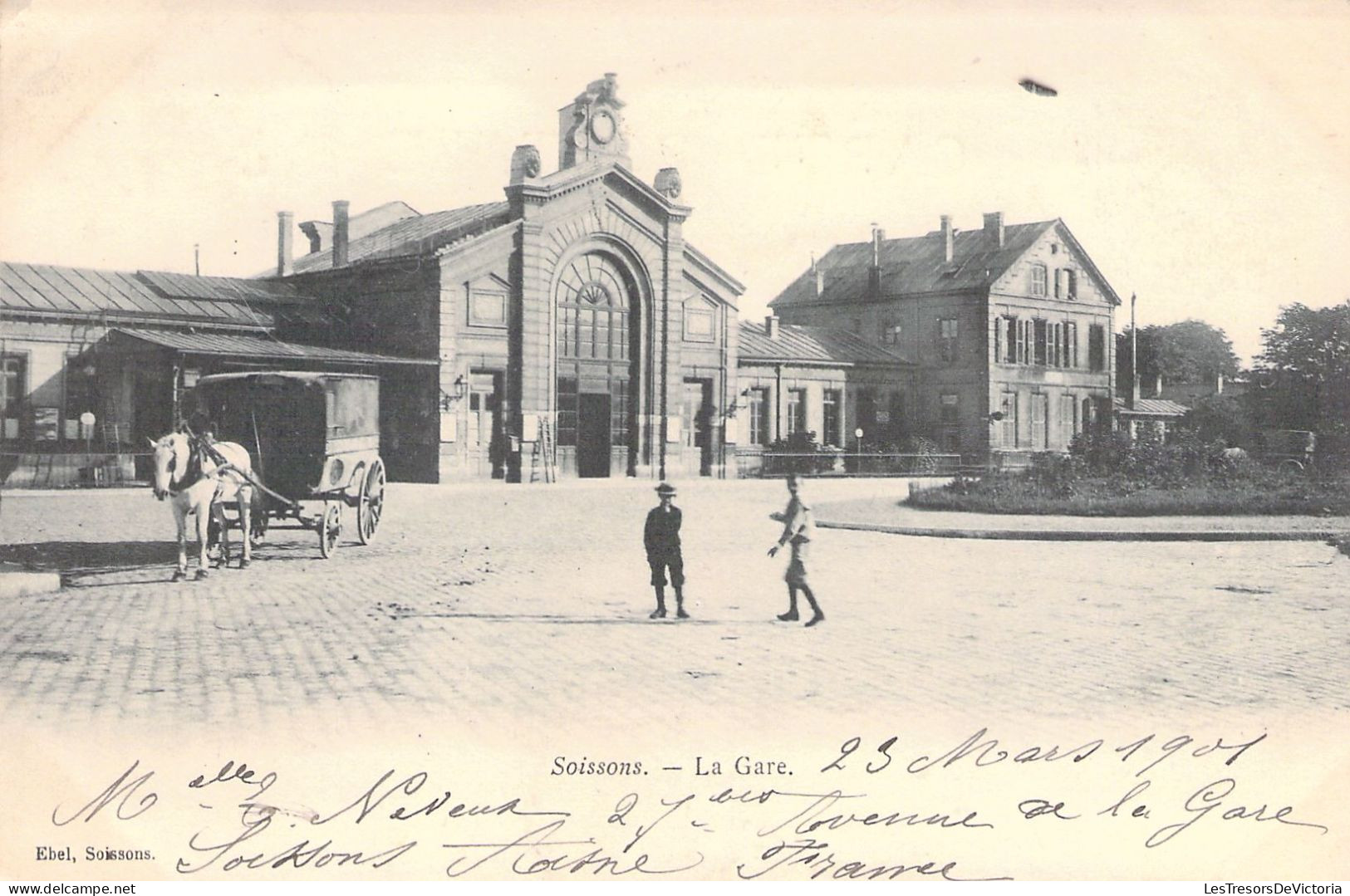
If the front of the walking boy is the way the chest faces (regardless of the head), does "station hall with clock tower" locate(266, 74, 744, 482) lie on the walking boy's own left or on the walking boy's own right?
on the walking boy's own right

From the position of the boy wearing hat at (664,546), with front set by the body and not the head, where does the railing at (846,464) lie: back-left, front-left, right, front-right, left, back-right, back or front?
back

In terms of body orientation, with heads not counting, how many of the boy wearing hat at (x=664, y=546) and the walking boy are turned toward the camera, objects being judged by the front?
1

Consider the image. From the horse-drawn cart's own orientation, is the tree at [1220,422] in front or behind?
behind

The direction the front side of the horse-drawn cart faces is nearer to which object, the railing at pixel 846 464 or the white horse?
the white horse

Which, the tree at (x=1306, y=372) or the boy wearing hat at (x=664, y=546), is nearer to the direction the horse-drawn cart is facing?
the boy wearing hat

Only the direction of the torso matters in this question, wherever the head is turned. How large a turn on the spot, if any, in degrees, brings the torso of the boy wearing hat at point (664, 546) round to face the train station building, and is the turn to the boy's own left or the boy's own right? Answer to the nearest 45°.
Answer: approximately 180°

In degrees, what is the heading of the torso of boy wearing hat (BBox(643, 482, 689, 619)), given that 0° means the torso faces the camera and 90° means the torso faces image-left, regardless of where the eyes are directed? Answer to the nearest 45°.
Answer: approximately 0°

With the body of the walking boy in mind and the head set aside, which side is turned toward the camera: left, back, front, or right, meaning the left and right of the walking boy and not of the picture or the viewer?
left

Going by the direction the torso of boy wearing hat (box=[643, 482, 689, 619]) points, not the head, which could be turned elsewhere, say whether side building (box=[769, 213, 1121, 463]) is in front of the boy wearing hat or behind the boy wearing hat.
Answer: behind
